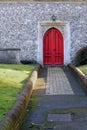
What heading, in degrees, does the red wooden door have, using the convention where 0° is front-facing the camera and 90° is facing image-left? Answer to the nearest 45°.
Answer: approximately 0°
